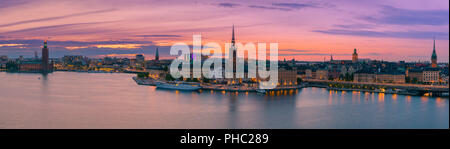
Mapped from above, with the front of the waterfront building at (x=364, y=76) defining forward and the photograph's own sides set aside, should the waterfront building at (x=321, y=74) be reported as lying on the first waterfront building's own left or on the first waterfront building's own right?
on the first waterfront building's own right

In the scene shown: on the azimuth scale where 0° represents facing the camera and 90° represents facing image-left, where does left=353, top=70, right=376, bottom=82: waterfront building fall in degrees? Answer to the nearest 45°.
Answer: approximately 0°

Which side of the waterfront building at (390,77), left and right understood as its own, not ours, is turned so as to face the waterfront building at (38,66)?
right

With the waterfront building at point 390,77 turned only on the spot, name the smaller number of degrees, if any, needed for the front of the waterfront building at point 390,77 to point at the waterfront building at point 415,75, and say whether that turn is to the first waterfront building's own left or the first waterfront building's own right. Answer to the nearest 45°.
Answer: approximately 135° to the first waterfront building's own left

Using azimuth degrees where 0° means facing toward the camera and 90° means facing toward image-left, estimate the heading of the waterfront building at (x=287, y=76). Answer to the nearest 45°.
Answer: approximately 0°

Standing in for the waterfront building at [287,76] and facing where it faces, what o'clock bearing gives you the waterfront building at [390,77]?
the waterfront building at [390,77] is roughly at 9 o'clock from the waterfront building at [287,76].

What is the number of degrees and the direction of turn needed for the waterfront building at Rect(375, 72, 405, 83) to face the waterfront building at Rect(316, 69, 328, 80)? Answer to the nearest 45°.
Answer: approximately 135° to its right

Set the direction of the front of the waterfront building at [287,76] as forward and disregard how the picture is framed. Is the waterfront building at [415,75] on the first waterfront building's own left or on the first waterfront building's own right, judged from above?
on the first waterfront building's own left
